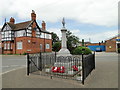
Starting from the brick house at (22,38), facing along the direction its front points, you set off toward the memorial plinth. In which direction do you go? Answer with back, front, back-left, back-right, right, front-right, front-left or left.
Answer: front-left

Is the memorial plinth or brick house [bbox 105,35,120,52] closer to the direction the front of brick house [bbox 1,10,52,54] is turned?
the memorial plinth
